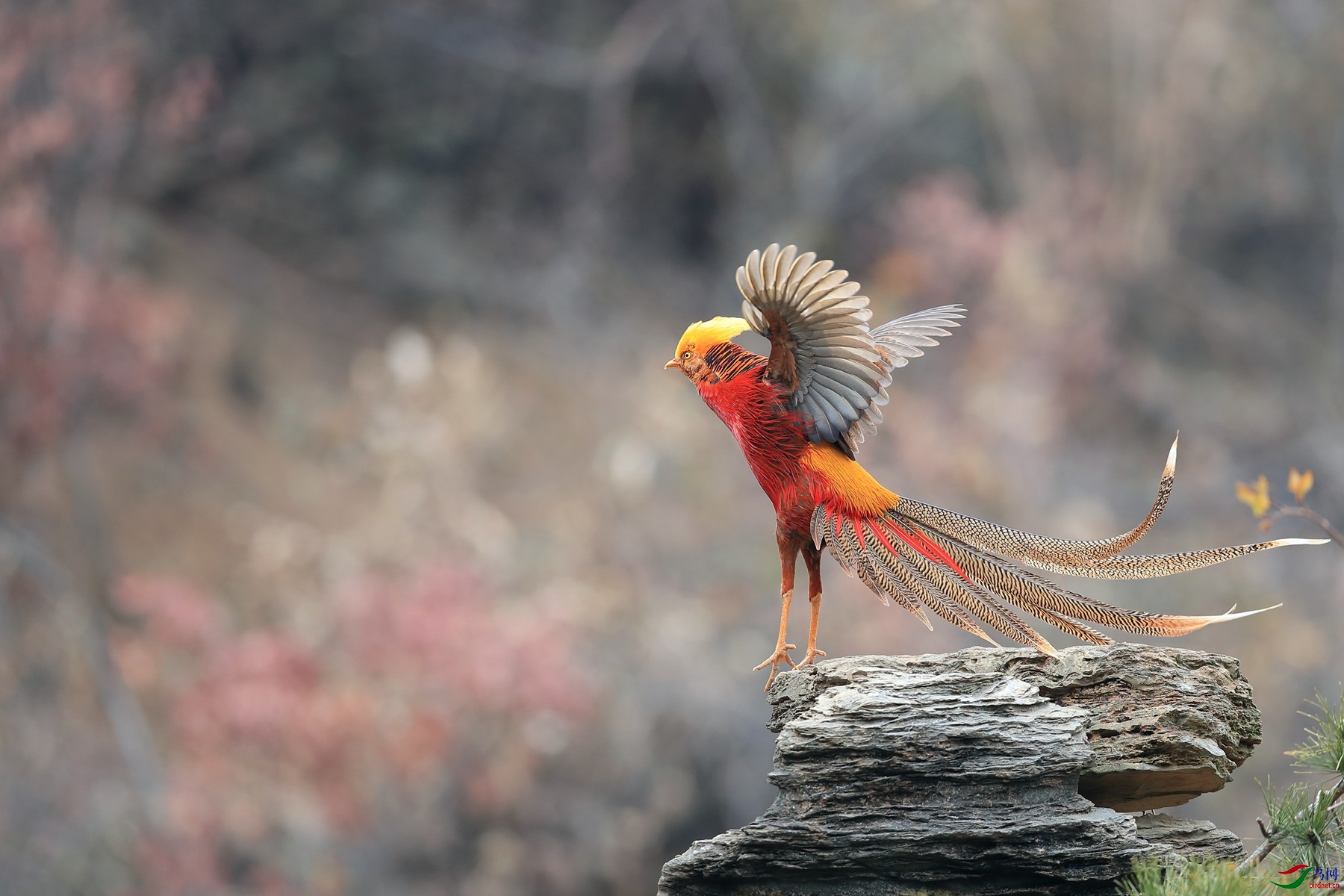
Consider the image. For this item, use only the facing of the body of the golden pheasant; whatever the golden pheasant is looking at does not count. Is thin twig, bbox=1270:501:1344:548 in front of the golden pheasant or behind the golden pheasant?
behind

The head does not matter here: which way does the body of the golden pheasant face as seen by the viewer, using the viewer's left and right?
facing to the left of the viewer

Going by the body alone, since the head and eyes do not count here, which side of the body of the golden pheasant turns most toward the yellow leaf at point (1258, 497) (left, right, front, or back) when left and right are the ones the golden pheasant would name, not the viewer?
back
